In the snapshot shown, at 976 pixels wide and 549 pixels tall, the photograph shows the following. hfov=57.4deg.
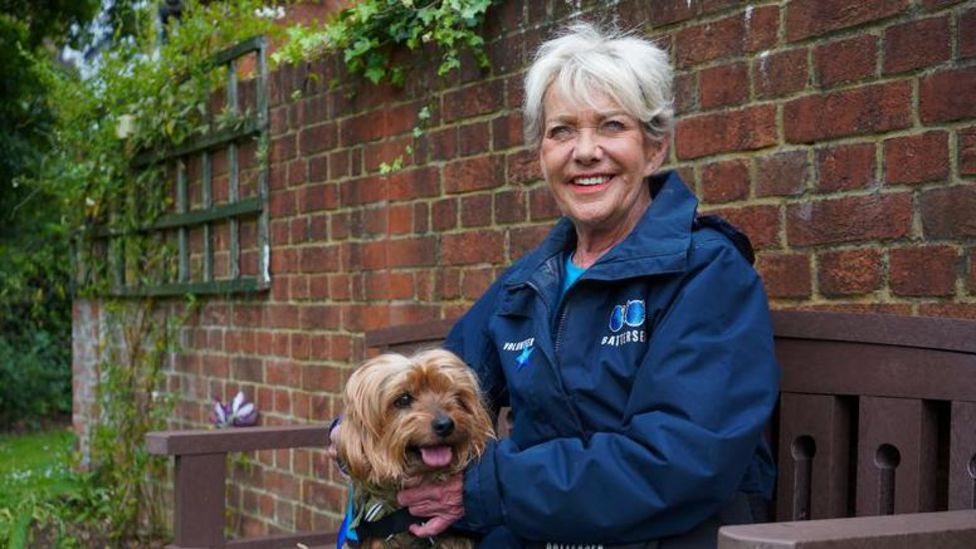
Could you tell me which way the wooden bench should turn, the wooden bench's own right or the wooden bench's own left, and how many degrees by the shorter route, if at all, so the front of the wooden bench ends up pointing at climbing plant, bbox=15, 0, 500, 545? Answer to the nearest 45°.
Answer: approximately 90° to the wooden bench's own right

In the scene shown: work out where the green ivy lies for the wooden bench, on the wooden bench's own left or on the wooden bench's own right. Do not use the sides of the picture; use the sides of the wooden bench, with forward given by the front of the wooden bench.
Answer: on the wooden bench's own right

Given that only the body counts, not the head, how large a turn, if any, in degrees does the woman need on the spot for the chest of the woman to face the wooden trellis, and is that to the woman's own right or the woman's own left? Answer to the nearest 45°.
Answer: approximately 90° to the woman's own right

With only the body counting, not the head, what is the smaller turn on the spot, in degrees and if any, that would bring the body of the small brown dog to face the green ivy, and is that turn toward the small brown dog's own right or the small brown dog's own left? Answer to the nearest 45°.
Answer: approximately 135° to the small brown dog's own left

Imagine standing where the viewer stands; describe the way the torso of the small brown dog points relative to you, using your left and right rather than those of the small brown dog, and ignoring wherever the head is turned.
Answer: facing the viewer and to the right of the viewer

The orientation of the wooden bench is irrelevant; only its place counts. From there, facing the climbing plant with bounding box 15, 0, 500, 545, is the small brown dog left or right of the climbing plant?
left

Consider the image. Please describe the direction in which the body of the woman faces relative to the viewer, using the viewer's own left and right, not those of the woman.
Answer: facing the viewer and to the left of the viewer

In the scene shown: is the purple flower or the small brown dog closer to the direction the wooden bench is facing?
the small brown dog
